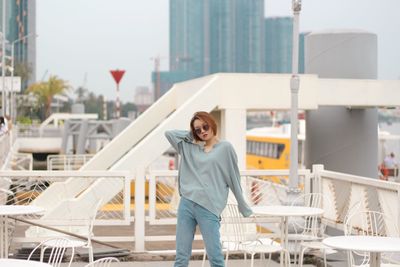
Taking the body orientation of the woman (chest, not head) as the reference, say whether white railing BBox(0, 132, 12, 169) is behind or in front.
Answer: behind

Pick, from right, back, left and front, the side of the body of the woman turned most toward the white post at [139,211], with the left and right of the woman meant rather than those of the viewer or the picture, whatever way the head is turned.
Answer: back

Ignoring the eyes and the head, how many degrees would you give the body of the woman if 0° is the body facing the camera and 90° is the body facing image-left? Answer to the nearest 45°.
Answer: approximately 0°

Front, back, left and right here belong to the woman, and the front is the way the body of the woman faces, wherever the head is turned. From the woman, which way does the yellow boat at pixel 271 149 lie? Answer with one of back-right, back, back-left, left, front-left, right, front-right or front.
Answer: back

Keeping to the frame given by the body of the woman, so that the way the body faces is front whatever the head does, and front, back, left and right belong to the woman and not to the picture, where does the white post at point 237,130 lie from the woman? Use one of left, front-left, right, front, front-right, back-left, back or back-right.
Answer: back

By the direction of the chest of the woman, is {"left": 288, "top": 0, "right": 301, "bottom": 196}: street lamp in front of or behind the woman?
behind

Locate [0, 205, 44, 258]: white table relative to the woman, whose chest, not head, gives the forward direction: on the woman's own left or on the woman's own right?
on the woman's own right

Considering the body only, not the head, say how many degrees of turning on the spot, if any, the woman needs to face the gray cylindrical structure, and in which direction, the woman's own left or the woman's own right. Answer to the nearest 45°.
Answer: approximately 180°

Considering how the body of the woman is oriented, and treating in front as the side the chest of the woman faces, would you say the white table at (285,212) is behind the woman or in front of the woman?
behind

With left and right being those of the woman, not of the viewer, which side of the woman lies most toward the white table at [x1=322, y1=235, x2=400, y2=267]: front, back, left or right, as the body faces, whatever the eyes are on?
left
